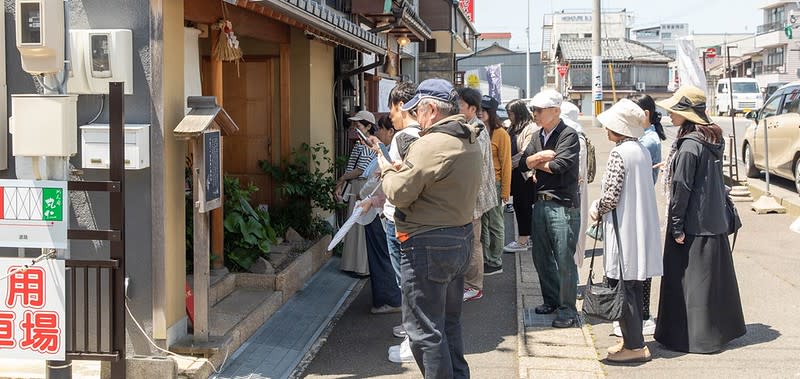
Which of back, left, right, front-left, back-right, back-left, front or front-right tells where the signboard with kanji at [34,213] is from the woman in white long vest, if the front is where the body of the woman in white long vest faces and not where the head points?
front-left

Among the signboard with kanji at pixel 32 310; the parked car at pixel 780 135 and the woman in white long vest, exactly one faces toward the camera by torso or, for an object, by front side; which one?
the signboard with kanji

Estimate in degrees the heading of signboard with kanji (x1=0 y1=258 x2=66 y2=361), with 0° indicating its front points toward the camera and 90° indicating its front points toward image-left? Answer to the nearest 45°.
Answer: approximately 0°

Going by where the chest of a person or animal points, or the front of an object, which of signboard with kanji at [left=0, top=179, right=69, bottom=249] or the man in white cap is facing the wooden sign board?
the man in white cap

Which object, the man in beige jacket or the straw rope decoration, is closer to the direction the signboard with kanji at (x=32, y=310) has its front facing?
the man in beige jacket

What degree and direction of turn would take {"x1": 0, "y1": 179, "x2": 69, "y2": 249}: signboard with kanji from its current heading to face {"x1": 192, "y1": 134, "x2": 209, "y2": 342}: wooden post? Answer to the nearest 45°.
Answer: approximately 135° to its left

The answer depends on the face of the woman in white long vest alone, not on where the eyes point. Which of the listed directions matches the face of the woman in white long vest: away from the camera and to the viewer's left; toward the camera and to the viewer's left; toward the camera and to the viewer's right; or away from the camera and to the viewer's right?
away from the camera and to the viewer's left

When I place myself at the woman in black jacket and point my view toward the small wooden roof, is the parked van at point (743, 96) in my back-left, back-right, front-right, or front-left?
back-right

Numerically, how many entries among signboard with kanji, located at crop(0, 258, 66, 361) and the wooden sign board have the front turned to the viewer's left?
0

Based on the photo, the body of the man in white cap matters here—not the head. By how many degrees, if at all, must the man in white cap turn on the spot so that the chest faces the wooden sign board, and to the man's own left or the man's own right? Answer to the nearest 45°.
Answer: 0° — they already face it

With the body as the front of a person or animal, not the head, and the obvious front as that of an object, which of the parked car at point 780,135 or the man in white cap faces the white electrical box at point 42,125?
the man in white cap

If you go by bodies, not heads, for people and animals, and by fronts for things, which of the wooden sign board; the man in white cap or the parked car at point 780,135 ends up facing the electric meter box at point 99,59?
the man in white cap

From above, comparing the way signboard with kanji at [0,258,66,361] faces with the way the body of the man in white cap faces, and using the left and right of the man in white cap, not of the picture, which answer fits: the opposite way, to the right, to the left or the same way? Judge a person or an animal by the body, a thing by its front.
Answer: to the left

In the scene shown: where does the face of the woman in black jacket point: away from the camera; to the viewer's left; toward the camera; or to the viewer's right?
to the viewer's left
